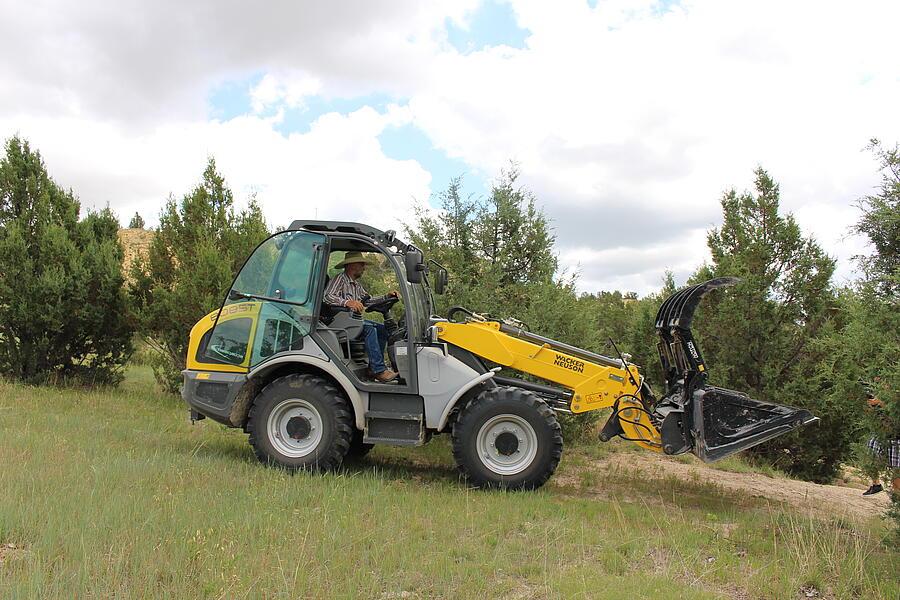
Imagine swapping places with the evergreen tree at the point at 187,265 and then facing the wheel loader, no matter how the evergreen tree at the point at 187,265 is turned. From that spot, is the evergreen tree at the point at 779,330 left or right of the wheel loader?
left

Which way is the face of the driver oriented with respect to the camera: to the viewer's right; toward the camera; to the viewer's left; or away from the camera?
to the viewer's right

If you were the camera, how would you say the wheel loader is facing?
facing to the right of the viewer

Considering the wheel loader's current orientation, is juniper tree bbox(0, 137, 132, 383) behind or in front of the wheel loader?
behind
